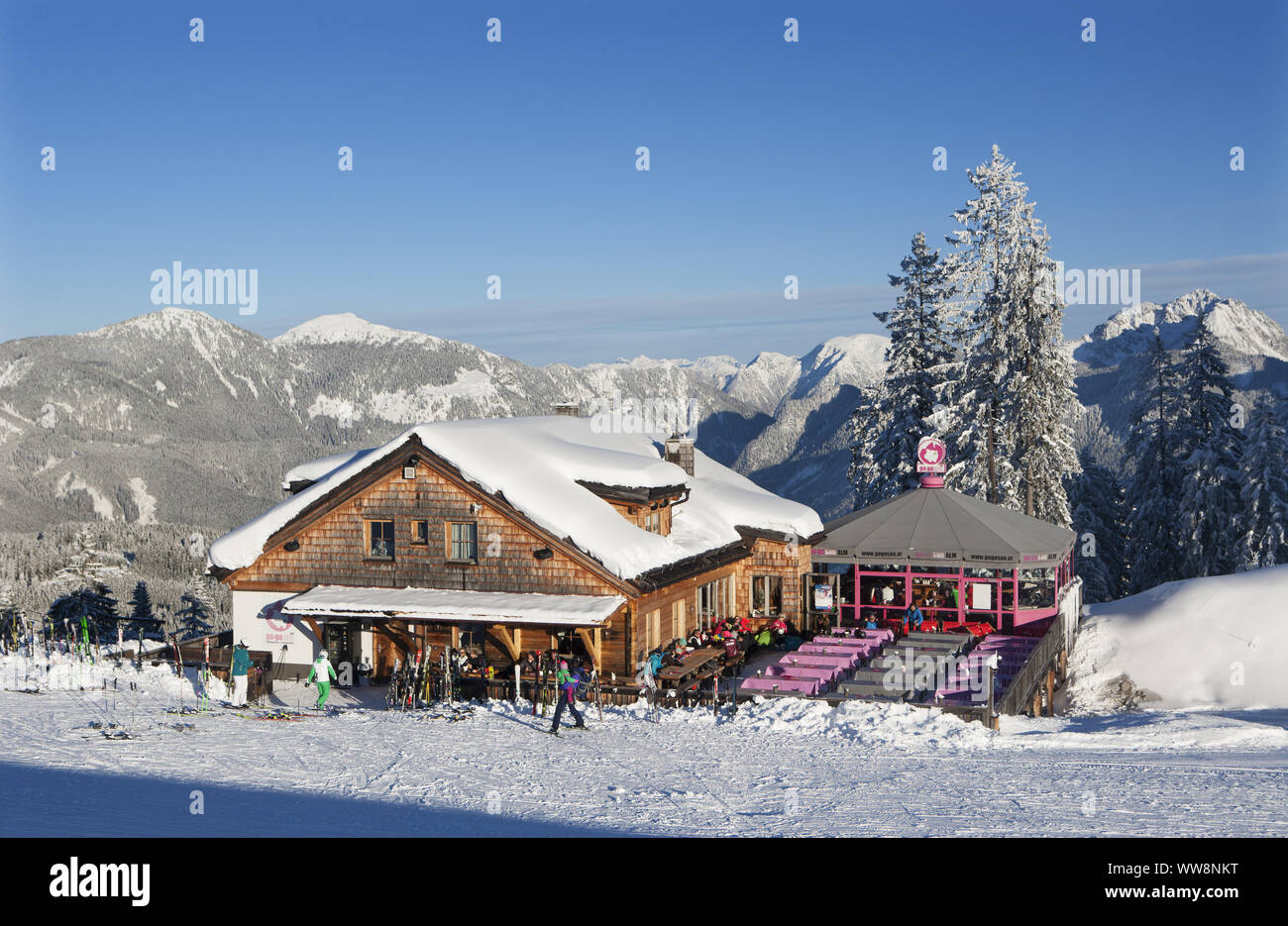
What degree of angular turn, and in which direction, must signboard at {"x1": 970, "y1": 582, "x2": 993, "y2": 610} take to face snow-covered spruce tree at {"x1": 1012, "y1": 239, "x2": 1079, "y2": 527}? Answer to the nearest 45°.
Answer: approximately 180°

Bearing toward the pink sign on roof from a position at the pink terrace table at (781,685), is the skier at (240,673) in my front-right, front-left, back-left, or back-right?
back-left

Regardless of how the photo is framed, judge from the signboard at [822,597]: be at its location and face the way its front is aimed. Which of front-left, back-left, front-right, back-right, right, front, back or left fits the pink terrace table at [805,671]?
front

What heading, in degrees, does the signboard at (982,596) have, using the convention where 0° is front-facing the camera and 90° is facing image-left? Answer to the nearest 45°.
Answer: approximately 0°

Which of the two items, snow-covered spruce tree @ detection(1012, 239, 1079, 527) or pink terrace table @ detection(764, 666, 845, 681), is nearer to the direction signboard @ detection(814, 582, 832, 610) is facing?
the pink terrace table

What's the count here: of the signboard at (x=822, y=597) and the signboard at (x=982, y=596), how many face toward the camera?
2

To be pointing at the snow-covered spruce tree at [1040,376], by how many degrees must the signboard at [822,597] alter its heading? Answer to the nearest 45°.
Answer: approximately 135° to its left

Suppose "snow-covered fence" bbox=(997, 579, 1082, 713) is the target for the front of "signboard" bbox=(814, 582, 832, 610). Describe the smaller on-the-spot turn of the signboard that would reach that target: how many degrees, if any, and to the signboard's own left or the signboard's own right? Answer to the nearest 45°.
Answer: approximately 45° to the signboard's own left

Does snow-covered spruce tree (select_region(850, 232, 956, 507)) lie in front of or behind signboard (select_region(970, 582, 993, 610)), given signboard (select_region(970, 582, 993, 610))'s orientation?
behind

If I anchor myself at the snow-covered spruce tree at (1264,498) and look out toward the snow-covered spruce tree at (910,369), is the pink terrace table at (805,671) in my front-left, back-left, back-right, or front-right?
front-left

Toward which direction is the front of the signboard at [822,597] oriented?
toward the camera

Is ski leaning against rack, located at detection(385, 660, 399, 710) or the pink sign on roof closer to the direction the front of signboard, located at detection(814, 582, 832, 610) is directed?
the ski leaning against rack

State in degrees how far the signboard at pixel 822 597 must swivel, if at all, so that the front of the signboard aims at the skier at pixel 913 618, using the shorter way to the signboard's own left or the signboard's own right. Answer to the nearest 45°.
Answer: approximately 90° to the signboard's own left
